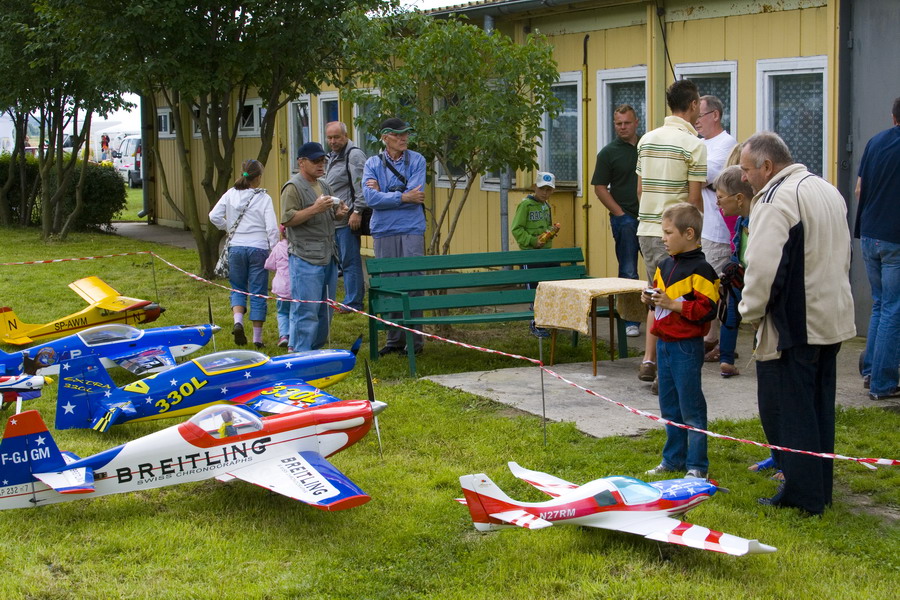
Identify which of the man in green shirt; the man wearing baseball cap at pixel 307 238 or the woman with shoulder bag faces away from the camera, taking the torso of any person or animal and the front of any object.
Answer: the woman with shoulder bag

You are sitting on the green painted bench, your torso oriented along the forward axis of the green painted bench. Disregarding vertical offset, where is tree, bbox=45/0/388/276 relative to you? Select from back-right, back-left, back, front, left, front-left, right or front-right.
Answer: back

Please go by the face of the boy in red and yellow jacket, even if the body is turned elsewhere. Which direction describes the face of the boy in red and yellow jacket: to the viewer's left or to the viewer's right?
to the viewer's left

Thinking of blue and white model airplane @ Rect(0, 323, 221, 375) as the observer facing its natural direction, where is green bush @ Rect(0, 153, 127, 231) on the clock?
The green bush is roughly at 9 o'clock from the blue and white model airplane.

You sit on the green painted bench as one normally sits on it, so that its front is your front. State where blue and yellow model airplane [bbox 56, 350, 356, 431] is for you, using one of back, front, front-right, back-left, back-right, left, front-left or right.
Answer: right

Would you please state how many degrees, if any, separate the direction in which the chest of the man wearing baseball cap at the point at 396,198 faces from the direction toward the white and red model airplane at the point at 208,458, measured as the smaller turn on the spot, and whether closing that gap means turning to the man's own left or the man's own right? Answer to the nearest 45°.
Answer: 0° — they already face it

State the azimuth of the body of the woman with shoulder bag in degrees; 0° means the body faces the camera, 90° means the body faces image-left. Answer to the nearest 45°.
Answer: approximately 180°

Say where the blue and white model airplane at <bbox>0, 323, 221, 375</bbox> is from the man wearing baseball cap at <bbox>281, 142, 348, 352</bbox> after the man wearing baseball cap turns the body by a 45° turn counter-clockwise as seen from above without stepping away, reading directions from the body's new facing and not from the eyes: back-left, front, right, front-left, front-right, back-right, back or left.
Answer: back

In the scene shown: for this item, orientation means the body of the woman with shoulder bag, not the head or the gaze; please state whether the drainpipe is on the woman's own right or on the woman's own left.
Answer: on the woman's own right

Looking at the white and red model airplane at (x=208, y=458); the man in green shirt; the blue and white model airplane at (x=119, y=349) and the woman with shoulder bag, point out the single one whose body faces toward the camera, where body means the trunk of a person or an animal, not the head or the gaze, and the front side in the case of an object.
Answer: the man in green shirt

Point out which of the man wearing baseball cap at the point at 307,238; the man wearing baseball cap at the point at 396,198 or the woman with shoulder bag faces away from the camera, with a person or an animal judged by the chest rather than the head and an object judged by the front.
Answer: the woman with shoulder bag

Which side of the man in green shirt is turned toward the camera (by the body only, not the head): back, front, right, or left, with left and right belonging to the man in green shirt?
front

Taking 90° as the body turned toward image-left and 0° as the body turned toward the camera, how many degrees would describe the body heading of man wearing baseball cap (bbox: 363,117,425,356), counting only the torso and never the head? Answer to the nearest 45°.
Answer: approximately 0°

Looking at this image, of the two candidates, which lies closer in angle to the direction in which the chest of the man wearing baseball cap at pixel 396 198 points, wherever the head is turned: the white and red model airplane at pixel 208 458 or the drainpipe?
the white and red model airplane

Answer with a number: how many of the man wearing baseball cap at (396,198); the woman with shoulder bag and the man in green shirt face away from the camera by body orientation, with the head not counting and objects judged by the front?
1

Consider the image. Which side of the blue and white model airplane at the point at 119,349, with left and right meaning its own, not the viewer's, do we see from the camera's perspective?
right
